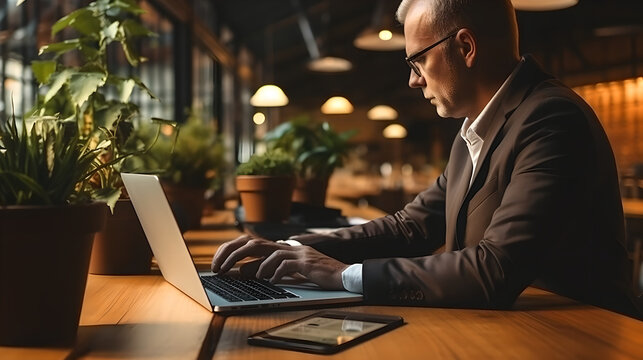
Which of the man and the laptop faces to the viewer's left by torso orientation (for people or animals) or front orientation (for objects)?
the man

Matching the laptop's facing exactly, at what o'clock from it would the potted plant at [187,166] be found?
The potted plant is roughly at 9 o'clock from the laptop.

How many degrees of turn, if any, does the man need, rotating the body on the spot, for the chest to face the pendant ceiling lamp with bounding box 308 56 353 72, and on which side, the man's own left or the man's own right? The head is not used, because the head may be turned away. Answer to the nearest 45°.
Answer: approximately 90° to the man's own right

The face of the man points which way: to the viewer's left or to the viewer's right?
to the viewer's left

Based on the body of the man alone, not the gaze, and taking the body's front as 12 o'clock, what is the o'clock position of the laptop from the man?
The laptop is roughly at 11 o'clock from the man.

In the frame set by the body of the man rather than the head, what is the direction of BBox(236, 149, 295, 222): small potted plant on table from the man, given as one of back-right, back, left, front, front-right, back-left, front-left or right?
front-right

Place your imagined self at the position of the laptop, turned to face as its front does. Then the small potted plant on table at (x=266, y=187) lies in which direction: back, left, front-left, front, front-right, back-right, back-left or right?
left

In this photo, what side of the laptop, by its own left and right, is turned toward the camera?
right

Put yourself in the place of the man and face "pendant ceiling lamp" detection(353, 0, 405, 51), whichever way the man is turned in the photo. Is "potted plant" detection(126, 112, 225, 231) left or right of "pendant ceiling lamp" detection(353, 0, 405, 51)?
left

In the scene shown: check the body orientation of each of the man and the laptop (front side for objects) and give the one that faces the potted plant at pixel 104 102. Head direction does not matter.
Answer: the man

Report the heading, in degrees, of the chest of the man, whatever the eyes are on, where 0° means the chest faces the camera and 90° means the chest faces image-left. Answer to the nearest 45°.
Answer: approximately 90°

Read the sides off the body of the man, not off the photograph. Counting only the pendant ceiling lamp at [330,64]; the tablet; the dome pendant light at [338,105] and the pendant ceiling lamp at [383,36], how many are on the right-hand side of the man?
3

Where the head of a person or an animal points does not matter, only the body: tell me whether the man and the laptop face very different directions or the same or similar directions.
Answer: very different directions

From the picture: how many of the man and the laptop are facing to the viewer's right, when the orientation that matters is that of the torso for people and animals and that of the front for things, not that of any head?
1
